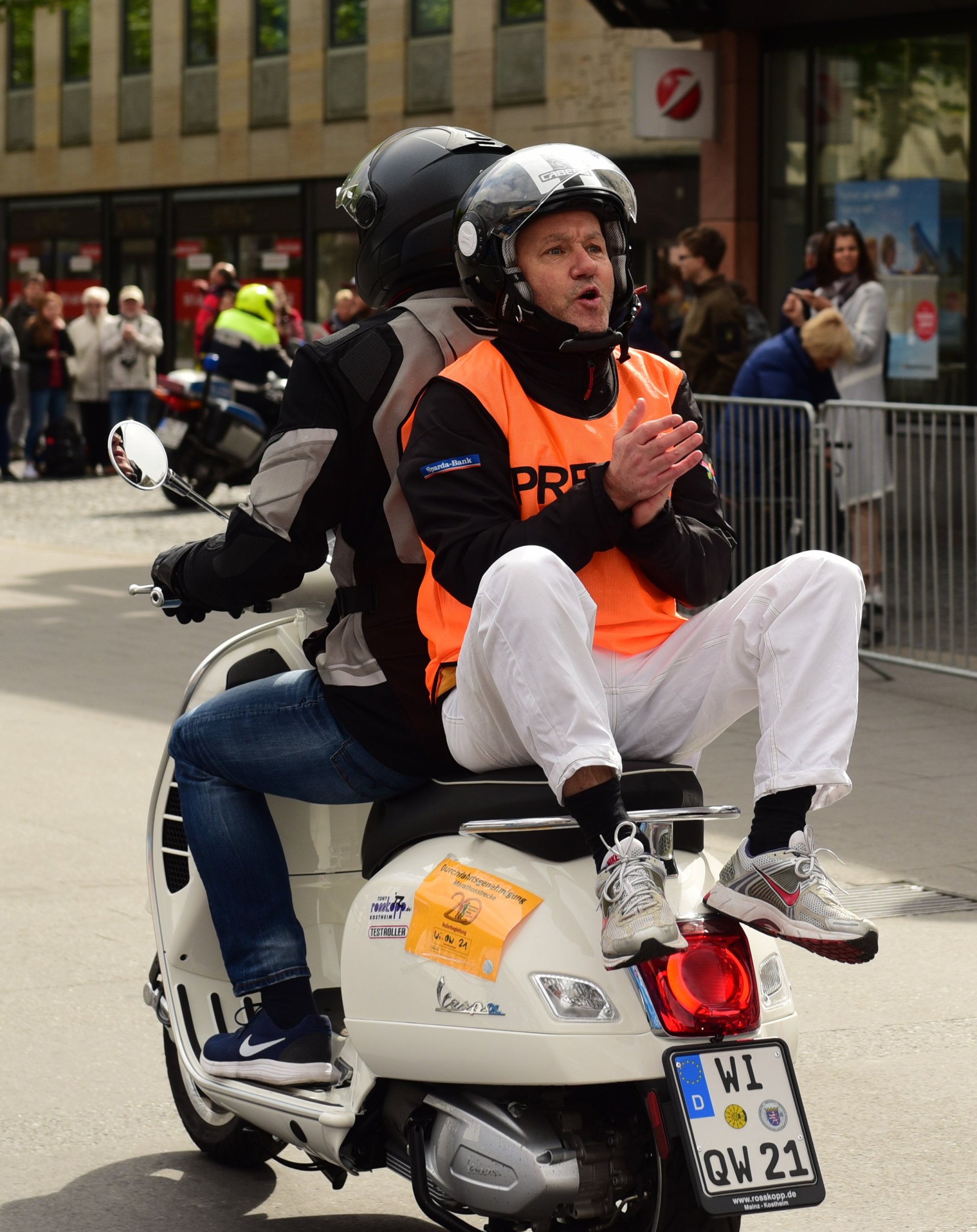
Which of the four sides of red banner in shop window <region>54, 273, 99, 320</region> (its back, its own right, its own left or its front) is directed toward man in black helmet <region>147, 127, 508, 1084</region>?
front

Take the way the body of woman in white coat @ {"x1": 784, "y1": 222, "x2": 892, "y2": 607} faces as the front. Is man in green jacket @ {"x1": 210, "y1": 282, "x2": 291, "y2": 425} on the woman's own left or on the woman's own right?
on the woman's own right

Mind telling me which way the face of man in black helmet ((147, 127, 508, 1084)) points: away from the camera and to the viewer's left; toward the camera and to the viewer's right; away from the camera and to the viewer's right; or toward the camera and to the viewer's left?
away from the camera and to the viewer's left

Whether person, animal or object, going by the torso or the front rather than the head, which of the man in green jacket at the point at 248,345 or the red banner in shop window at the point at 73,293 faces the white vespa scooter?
the red banner in shop window

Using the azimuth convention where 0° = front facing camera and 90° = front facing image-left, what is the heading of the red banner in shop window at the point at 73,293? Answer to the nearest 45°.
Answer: approximately 0°

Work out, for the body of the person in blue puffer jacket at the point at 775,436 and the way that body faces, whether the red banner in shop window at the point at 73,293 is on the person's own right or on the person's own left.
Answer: on the person's own left

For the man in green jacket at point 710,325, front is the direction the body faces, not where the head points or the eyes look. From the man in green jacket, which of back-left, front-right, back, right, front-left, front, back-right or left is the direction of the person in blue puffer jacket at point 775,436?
left

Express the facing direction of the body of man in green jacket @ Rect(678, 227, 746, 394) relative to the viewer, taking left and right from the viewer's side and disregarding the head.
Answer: facing to the left of the viewer
